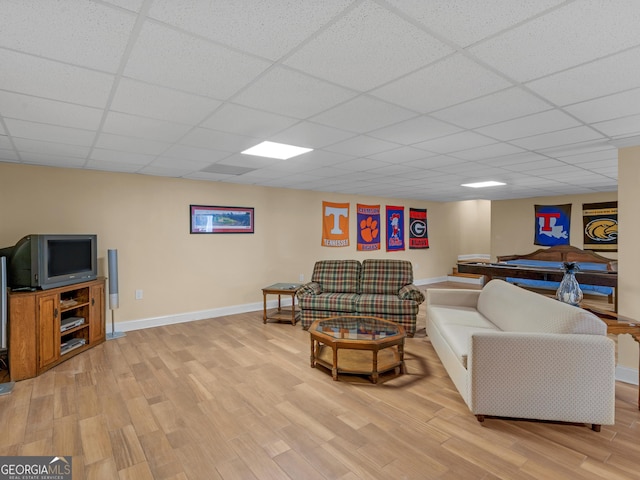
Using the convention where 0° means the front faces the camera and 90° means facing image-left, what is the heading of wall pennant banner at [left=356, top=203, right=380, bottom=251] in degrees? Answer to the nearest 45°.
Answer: approximately 315°

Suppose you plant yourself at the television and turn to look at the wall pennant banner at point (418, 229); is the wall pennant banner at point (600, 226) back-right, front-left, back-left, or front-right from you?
front-right

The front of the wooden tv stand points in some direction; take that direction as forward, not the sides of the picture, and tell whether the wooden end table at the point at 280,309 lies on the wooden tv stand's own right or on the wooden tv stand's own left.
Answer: on the wooden tv stand's own left

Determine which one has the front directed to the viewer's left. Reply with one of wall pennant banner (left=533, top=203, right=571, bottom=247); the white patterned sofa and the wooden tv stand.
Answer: the white patterned sofa

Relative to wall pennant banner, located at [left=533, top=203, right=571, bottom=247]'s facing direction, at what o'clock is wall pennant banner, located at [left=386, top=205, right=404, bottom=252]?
wall pennant banner, located at [left=386, top=205, right=404, bottom=252] is roughly at 2 o'clock from wall pennant banner, located at [left=533, top=203, right=571, bottom=247].

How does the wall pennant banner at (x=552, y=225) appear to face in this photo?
toward the camera

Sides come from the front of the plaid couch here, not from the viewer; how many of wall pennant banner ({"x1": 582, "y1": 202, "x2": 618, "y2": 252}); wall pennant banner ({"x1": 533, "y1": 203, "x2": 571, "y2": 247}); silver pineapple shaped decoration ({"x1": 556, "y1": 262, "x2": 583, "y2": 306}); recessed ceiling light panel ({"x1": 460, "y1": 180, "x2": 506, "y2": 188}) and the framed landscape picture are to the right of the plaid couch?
1

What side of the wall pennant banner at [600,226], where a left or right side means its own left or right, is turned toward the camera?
front

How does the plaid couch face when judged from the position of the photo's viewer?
facing the viewer

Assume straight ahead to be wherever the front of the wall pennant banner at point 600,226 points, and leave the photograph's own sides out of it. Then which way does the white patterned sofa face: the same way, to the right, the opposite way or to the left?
to the right

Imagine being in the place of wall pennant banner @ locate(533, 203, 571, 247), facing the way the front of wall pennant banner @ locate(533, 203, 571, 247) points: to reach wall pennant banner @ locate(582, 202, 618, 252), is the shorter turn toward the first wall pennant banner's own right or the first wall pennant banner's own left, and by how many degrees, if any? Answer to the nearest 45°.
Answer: approximately 90° to the first wall pennant banner's own left

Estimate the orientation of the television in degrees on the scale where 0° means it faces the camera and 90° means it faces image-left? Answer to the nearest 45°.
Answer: approximately 315°

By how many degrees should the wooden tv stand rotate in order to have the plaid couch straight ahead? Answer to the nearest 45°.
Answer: approximately 45° to its left

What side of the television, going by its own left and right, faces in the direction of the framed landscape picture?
left

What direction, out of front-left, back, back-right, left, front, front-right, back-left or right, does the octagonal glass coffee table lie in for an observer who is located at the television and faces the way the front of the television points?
front

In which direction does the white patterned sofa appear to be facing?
to the viewer's left

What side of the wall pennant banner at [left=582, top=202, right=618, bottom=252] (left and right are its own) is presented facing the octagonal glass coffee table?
front

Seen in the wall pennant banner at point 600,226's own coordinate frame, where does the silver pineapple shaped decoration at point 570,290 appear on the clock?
The silver pineapple shaped decoration is roughly at 12 o'clock from the wall pennant banner.
